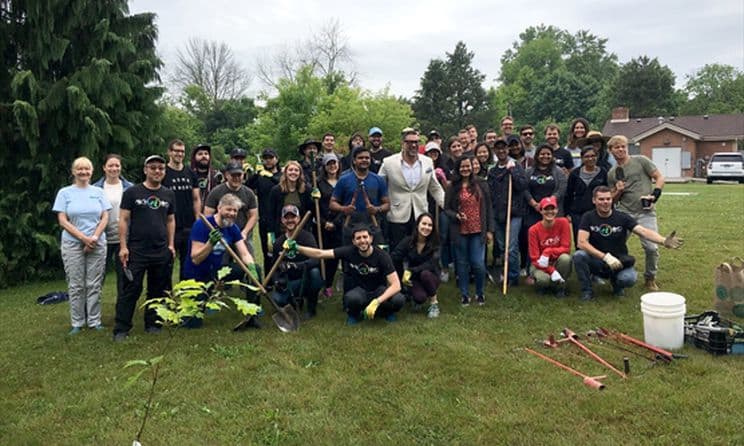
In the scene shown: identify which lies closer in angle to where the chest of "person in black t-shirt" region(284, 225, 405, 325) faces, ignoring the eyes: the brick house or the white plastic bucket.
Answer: the white plastic bucket

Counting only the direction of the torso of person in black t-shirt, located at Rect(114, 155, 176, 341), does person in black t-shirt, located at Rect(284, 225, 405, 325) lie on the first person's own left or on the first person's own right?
on the first person's own left

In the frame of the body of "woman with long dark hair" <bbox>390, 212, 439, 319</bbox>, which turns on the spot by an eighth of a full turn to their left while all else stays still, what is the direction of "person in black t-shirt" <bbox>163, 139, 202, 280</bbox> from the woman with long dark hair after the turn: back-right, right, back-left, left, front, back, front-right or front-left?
back-right

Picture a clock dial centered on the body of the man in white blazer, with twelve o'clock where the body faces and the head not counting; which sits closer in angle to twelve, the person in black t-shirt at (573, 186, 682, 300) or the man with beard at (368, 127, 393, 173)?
the person in black t-shirt

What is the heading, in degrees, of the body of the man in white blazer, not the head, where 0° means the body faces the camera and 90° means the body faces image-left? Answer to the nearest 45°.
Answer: approximately 0°

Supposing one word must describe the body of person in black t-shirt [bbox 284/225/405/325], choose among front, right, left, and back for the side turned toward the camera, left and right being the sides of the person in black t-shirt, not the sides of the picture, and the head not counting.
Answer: front

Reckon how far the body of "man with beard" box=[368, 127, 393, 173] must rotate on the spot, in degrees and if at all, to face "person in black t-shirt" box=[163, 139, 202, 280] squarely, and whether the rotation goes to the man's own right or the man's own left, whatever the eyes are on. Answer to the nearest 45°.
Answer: approximately 45° to the man's own right

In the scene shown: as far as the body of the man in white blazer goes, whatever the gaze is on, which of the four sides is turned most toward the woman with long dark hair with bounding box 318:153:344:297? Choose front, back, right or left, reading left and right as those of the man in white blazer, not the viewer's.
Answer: right
